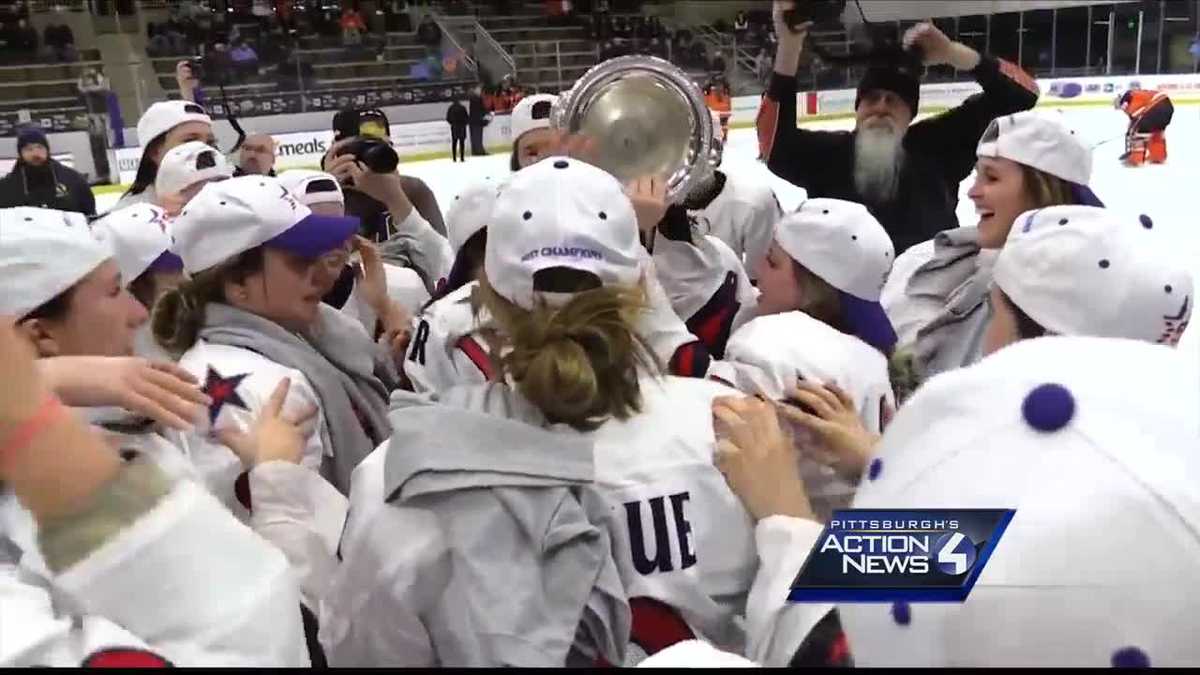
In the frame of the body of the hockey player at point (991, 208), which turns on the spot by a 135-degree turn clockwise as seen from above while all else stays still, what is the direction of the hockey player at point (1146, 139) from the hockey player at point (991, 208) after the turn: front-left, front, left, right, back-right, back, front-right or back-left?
front-left

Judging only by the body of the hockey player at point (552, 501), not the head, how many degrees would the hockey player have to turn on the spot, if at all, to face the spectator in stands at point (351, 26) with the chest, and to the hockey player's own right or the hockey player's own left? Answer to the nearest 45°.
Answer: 0° — they already face them

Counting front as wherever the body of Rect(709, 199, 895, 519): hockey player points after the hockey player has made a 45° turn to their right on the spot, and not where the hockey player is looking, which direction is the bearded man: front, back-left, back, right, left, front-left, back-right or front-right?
front-right

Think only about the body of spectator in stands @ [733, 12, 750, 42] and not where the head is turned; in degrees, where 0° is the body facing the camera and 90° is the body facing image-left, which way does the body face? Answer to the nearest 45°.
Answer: approximately 0°

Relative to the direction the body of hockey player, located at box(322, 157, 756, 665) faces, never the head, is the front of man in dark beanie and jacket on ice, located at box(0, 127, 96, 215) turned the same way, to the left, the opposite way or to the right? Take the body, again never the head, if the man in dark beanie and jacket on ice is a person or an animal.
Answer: the opposite way

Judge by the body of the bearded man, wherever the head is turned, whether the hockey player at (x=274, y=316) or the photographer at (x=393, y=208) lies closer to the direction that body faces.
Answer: the hockey player

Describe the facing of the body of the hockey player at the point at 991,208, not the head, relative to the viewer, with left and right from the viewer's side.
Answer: facing to the left of the viewer

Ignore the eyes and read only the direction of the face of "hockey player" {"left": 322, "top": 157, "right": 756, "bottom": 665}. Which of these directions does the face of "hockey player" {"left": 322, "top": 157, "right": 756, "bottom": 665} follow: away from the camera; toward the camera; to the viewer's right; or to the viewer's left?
away from the camera

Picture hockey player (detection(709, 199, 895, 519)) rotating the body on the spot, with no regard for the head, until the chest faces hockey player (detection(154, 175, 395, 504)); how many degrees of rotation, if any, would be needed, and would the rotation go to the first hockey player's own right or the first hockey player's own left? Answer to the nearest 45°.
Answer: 0° — they already face them

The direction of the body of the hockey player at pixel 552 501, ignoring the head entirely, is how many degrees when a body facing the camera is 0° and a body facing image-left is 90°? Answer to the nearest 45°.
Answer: approximately 180°

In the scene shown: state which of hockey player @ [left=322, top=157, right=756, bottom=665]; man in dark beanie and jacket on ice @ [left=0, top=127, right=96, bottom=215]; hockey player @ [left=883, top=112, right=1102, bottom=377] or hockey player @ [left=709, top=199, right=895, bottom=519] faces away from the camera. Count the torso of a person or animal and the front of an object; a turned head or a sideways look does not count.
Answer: hockey player @ [left=322, top=157, right=756, bottom=665]
